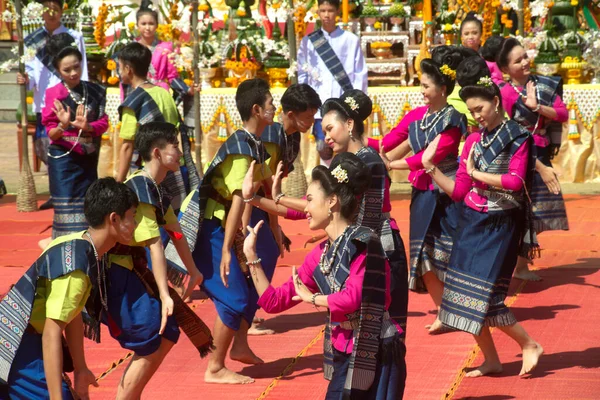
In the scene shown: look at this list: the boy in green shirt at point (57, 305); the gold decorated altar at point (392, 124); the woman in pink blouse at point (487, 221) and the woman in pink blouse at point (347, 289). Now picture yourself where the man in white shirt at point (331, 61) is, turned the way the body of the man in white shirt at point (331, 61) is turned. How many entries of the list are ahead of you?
3

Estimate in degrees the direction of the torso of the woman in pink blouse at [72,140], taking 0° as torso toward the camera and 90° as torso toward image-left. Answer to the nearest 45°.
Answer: approximately 0°

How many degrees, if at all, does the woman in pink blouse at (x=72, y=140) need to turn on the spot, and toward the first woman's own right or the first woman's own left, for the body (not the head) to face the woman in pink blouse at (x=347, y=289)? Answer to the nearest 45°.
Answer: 0° — they already face them

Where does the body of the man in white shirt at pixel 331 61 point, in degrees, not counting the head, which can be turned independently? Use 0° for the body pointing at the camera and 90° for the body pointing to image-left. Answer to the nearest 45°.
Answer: approximately 0°

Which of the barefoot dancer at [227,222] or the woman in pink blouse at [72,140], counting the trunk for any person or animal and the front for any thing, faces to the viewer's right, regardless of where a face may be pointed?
the barefoot dancer

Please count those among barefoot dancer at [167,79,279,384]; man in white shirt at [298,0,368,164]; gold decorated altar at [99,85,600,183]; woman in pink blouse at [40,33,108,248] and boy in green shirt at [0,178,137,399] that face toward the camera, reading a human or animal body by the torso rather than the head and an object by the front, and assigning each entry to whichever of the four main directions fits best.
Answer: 3

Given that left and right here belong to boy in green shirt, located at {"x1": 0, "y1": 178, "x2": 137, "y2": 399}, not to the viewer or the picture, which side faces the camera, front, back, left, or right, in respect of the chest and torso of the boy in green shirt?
right

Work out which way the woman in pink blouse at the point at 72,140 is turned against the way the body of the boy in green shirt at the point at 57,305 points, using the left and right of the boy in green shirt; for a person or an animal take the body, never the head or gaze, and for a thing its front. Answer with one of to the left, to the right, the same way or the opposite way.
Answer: to the right

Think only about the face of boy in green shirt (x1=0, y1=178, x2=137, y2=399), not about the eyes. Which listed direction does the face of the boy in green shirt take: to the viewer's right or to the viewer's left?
to the viewer's right

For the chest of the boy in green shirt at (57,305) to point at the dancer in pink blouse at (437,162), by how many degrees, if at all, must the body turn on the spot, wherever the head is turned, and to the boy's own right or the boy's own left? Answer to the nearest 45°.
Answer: approximately 45° to the boy's own left
